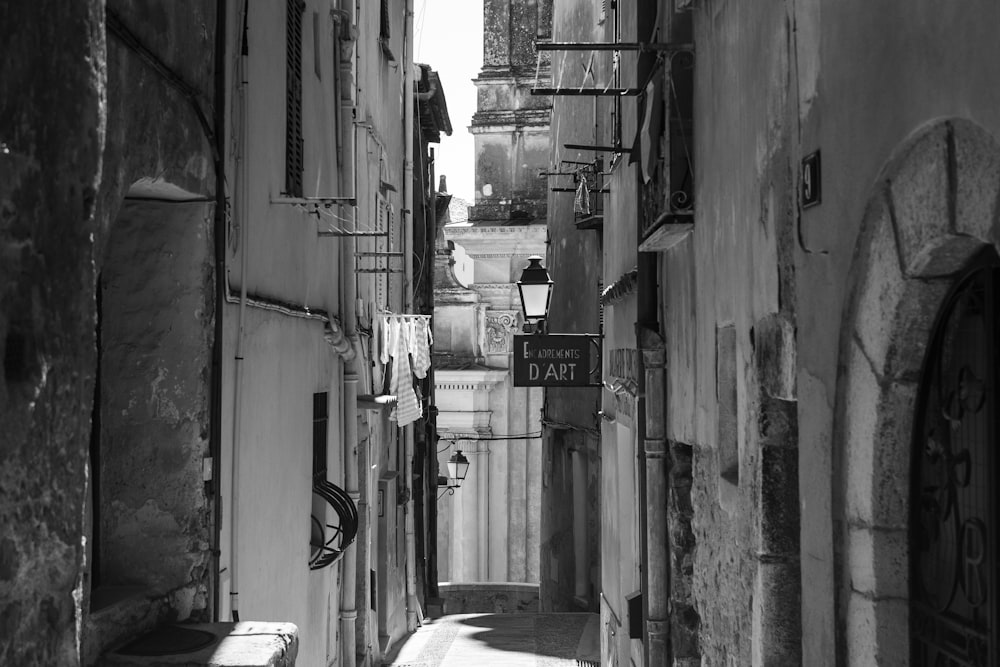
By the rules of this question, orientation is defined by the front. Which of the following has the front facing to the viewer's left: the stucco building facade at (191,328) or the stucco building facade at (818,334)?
the stucco building facade at (818,334)

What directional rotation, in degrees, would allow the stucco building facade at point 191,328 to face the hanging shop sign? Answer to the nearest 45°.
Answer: approximately 45° to its left

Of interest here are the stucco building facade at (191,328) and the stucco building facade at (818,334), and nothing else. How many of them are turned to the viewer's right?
1

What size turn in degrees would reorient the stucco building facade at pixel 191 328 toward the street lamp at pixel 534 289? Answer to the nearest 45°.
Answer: approximately 45° to its left

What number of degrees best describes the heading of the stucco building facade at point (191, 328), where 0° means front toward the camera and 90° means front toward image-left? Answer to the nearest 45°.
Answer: approximately 270°

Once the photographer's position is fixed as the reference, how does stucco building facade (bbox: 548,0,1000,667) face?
facing to the left of the viewer
